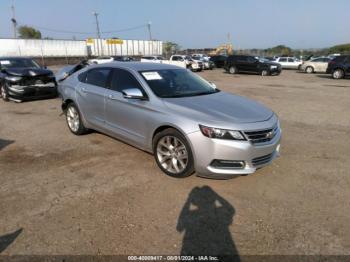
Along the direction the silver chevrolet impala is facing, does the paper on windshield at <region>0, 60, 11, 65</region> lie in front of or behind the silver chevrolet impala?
behind

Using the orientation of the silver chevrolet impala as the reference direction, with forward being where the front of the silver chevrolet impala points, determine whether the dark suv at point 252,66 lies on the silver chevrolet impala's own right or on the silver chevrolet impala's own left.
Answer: on the silver chevrolet impala's own left

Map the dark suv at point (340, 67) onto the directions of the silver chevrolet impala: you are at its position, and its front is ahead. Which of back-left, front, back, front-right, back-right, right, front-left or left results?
left

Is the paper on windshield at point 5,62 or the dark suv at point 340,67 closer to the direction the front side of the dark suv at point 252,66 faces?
the dark suv

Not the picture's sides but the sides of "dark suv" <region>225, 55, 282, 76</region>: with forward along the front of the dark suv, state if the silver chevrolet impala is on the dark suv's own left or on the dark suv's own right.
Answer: on the dark suv's own right

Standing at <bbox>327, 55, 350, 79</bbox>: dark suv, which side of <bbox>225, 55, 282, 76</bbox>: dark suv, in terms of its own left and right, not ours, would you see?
front

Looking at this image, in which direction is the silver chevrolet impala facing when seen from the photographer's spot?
facing the viewer and to the right of the viewer

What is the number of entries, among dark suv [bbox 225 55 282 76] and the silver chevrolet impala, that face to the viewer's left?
0
